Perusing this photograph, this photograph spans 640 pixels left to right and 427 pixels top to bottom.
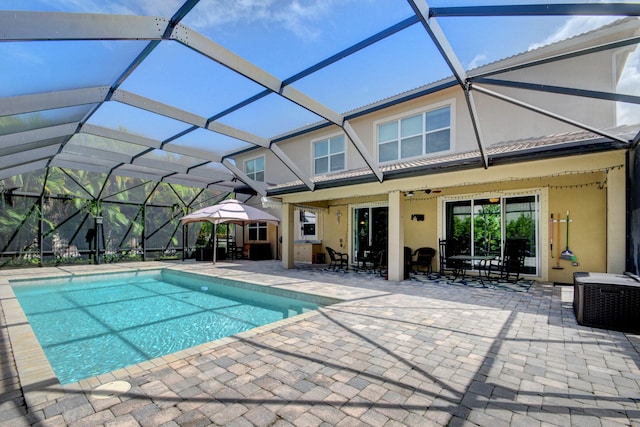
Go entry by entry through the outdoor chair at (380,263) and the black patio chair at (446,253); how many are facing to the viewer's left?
1

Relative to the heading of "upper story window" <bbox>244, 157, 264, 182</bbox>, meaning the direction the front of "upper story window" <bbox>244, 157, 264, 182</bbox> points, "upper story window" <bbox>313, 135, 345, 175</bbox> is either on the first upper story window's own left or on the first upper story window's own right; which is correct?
on the first upper story window's own left

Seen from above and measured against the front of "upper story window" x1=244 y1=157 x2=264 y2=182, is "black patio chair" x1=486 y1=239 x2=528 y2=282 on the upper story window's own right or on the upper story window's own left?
on the upper story window's own left

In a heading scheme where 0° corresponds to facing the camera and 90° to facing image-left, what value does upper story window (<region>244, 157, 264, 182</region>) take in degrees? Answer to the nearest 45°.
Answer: approximately 45°
